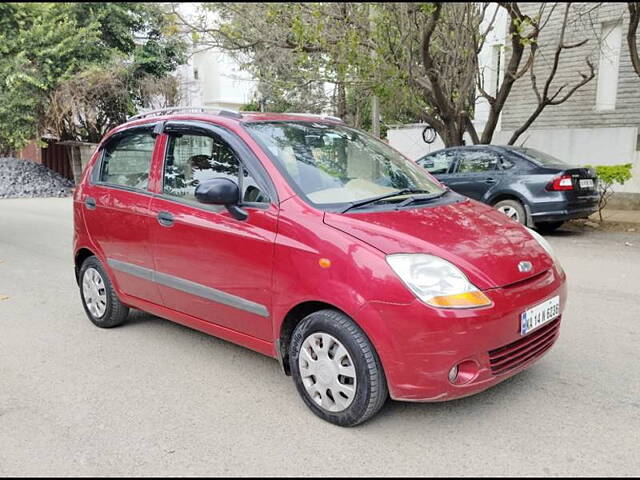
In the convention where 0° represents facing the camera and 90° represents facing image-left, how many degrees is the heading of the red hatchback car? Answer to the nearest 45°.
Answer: approximately 315°

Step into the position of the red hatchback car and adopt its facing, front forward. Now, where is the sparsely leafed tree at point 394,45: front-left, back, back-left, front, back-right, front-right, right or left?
back-left

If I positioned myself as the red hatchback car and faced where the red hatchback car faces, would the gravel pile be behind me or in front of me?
behind

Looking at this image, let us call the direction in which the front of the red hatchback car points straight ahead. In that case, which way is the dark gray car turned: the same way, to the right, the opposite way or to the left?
the opposite way

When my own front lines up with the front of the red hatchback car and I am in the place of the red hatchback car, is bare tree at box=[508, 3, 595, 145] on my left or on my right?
on my left

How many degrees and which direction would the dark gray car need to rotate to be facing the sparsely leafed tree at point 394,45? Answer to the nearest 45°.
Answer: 0° — it already faces it

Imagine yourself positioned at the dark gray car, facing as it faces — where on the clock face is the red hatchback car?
The red hatchback car is roughly at 8 o'clock from the dark gray car.

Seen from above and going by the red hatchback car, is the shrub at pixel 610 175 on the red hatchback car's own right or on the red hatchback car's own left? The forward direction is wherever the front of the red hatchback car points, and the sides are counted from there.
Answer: on the red hatchback car's own left

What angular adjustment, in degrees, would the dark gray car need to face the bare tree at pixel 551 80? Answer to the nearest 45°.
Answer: approximately 45° to its right

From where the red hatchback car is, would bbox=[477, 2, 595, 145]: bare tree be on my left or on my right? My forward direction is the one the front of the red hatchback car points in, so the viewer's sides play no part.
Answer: on my left

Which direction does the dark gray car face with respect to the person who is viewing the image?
facing away from the viewer and to the left of the viewer

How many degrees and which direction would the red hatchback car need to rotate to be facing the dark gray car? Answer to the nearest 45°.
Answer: approximately 90° to its left
